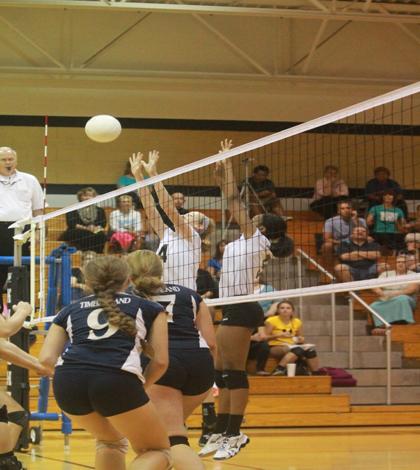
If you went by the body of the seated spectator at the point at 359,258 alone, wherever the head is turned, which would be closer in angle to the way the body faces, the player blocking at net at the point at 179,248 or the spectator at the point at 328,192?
the player blocking at net

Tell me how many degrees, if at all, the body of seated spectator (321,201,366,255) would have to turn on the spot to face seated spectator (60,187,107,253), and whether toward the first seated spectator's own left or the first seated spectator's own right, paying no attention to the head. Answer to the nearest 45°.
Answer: approximately 90° to the first seated spectator's own right

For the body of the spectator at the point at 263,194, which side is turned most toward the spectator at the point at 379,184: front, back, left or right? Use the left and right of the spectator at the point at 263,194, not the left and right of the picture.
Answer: left

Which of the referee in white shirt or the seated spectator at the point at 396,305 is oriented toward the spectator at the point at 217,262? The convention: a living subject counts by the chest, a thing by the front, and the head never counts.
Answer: the seated spectator

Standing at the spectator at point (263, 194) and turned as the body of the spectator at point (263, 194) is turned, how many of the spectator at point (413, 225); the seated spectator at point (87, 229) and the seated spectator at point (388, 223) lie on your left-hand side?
2

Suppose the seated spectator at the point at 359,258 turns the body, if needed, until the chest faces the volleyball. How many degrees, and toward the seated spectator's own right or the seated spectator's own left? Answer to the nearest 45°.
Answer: approximately 45° to the seated spectator's own right

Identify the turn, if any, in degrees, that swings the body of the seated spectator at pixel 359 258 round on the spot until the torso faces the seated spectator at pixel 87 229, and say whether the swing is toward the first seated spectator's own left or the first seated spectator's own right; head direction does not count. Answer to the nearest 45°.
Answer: approximately 90° to the first seated spectator's own right
